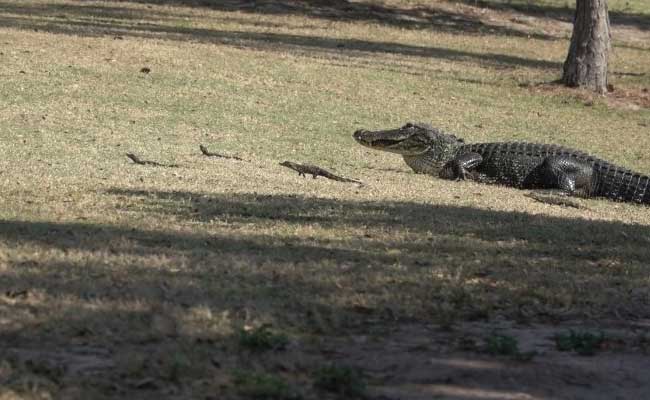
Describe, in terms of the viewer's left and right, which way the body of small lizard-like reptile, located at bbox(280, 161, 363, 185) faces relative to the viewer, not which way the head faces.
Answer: facing to the left of the viewer

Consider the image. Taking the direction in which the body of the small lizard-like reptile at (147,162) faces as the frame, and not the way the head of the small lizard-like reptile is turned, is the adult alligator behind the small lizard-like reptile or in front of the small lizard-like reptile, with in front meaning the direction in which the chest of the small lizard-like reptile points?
behind

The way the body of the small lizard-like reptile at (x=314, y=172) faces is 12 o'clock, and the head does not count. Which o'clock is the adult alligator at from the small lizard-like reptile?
The adult alligator is roughly at 5 o'clock from the small lizard-like reptile.

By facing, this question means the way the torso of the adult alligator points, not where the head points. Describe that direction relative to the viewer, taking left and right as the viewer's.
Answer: facing to the left of the viewer

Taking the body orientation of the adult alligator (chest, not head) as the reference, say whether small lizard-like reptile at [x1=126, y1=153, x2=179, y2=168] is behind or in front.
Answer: in front

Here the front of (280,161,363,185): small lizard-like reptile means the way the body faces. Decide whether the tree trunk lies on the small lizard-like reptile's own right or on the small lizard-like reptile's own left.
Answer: on the small lizard-like reptile's own right

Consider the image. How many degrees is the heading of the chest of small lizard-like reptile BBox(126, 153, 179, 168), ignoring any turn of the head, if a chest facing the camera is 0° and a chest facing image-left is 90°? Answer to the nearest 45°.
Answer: approximately 90°
